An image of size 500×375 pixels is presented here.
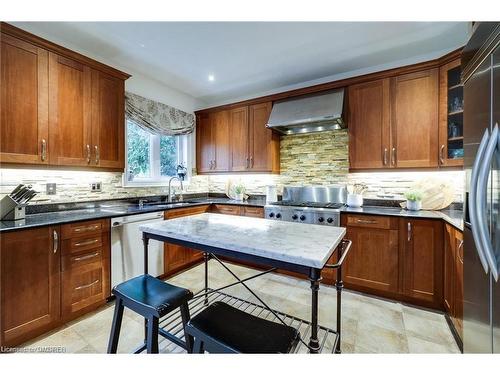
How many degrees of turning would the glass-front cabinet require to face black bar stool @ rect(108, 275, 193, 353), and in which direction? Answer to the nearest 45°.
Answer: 0° — it already faces it

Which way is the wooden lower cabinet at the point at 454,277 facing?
to the viewer's left

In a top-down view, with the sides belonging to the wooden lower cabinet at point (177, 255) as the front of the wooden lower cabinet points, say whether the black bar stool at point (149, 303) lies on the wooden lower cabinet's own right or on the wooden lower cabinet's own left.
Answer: on the wooden lower cabinet's own right

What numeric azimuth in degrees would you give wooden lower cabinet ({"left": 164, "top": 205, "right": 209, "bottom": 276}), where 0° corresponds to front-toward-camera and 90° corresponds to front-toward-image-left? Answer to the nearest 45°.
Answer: approximately 315°

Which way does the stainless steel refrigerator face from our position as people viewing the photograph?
facing to the left of the viewer

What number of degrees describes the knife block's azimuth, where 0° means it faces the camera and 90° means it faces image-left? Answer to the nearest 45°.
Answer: approximately 315°

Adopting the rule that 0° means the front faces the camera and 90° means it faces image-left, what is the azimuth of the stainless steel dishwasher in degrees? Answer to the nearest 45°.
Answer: approximately 315°

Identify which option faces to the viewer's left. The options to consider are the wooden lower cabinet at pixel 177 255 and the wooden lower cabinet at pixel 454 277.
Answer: the wooden lower cabinet at pixel 454 277
